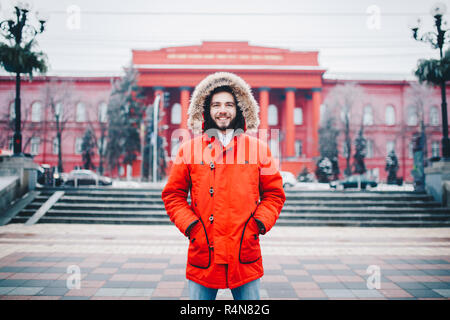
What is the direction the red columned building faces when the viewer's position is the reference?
facing the viewer

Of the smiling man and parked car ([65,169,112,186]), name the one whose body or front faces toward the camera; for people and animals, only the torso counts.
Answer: the smiling man

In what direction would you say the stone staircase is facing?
toward the camera

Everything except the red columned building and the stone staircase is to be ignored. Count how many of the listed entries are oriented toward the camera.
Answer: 2

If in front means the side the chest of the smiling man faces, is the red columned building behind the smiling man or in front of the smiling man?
behind

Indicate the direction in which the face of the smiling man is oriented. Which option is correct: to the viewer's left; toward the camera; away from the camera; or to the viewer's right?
toward the camera

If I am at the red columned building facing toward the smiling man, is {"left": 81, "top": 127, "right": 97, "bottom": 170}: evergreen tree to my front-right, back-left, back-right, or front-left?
front-right

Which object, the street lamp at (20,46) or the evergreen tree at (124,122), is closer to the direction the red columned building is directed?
the street lamp
